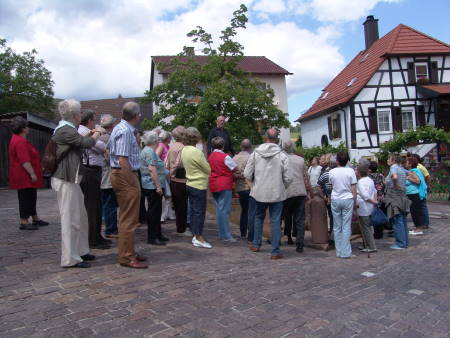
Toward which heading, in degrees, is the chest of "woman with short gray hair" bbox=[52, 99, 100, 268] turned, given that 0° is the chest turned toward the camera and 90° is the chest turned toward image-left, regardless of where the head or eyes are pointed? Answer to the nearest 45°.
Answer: approximately 270°

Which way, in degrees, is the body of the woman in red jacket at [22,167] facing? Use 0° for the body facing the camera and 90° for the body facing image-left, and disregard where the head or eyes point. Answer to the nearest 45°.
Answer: approximately 270°

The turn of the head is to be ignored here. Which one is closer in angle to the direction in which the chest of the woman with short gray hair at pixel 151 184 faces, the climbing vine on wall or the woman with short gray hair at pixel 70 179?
the climbing vine on wall

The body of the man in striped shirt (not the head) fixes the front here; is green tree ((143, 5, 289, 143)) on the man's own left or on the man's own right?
on the man's own left

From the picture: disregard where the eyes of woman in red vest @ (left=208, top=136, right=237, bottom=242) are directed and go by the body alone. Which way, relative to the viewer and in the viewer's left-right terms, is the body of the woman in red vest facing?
facing away from the viewer and to the right of the viewer

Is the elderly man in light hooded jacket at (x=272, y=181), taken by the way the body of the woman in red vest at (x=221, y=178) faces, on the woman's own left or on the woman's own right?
on the woman's own right

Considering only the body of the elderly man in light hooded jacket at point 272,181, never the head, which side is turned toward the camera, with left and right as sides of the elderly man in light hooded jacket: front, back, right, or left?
back

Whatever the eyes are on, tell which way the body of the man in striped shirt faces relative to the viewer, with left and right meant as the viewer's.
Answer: facing to the right of the viewer

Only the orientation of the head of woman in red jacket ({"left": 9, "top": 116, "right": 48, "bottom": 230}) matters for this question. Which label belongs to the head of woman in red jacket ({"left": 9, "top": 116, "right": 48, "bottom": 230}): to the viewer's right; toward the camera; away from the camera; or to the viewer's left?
to the viewer's right
